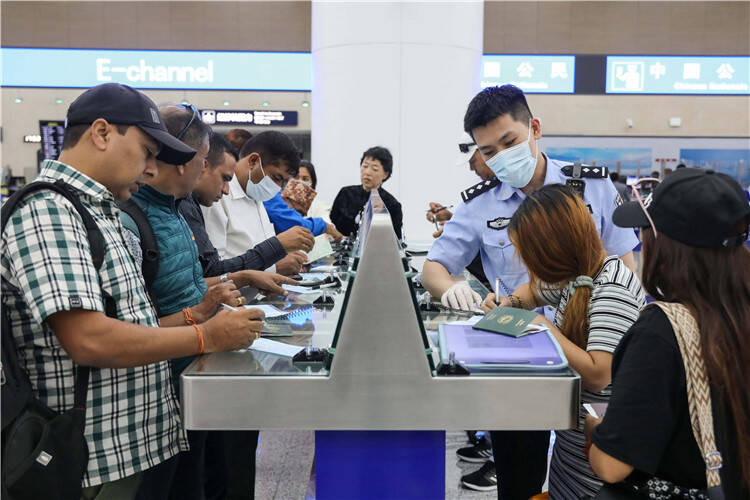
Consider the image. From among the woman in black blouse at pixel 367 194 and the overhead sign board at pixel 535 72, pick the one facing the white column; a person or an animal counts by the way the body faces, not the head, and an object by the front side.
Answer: the overhead sign board

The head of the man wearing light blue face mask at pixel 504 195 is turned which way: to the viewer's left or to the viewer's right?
to the viewer's left

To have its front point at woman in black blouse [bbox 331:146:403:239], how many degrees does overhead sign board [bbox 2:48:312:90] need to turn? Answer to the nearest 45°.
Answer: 0° — it already faces them

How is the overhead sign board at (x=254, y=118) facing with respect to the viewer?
toward the camera

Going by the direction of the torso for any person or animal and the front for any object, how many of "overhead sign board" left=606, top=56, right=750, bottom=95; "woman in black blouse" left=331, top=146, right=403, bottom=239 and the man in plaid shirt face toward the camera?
2

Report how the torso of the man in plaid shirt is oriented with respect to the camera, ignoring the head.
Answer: to the viewer's right

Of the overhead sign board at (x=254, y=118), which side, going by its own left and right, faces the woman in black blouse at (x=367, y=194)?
front

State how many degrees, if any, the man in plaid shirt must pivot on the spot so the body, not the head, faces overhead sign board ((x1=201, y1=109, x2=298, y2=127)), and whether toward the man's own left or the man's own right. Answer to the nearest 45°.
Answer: approximately 90° to the man's own left

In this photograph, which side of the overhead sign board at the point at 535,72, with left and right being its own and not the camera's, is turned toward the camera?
front

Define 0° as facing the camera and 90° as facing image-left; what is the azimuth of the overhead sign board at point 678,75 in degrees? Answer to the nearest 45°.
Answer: approximately 0°

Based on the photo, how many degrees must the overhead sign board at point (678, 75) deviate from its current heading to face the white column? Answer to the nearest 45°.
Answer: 0° — it already faces it

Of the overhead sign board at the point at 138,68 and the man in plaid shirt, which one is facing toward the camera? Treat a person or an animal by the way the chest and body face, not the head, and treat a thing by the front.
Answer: the overhead sign board

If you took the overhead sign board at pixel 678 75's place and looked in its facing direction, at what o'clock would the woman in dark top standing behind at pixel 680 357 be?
The woman in dark top standing behind is roughly at 12 o'clock from the overhead sign board.

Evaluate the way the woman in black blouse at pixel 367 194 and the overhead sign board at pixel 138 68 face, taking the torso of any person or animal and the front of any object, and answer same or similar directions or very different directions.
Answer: same or similar directions

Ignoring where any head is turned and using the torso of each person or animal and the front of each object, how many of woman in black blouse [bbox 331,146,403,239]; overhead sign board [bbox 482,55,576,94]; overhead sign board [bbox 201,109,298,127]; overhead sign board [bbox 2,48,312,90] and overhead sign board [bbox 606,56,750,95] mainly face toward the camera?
5

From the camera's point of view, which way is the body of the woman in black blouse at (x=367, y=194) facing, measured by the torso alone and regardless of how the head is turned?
toward the camera
